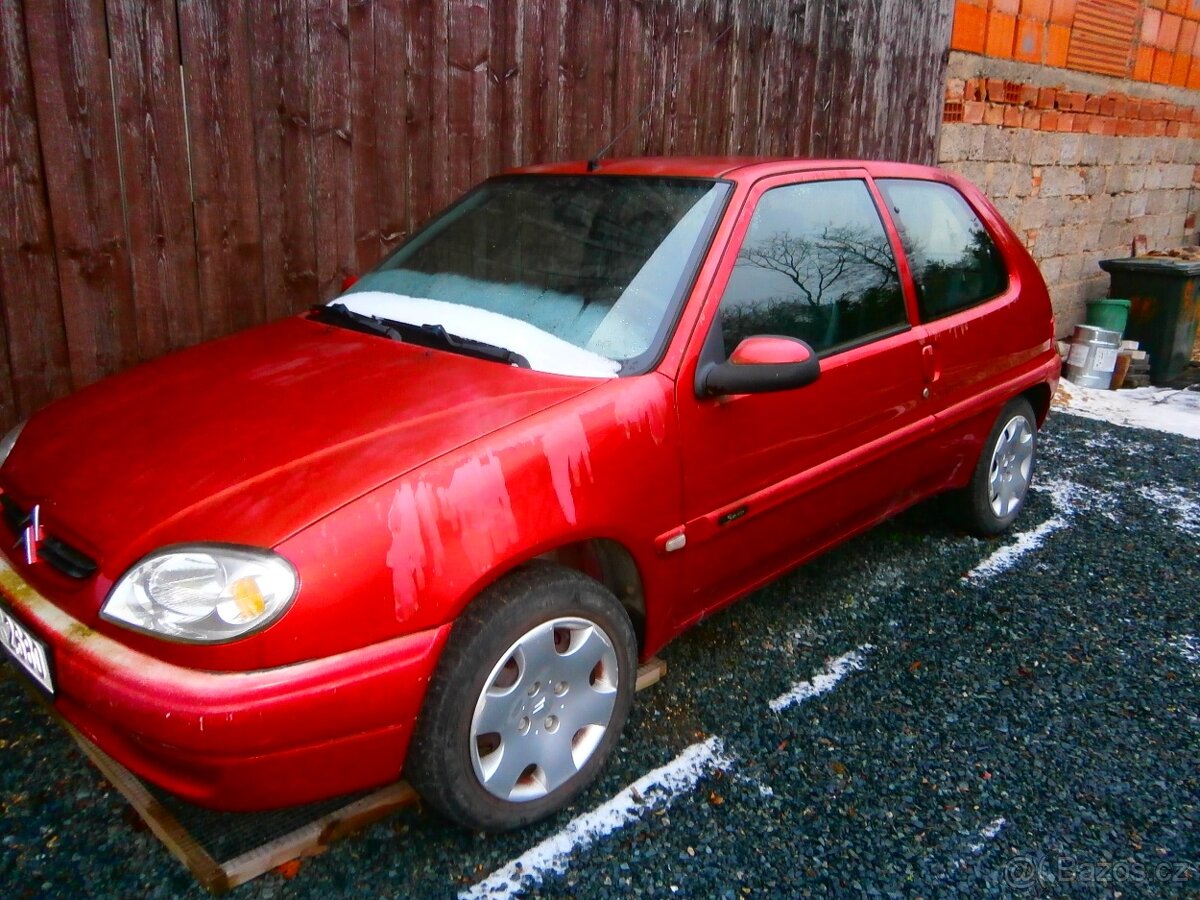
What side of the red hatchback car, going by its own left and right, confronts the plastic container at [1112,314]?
back

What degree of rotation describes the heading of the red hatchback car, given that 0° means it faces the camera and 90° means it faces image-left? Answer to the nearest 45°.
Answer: approximately 45°

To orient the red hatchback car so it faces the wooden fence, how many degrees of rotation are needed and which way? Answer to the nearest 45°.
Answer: approximately 90° to its right

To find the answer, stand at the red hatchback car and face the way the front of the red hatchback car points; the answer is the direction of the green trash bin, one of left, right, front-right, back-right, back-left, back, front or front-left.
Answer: back

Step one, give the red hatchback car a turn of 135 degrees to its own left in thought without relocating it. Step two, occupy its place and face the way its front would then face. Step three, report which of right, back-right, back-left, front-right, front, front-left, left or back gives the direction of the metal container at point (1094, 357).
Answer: front-left
